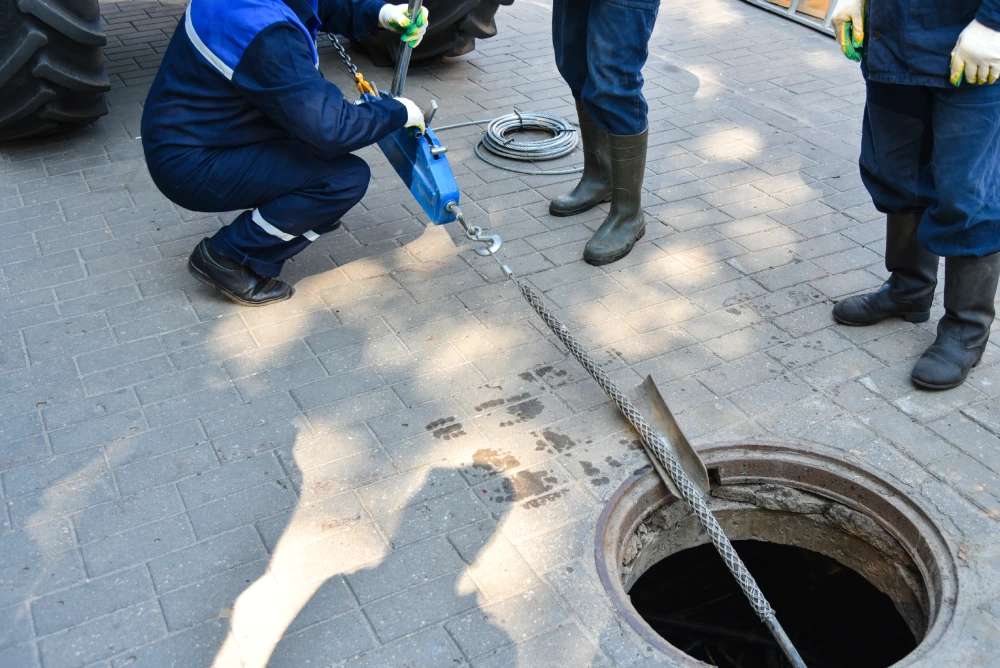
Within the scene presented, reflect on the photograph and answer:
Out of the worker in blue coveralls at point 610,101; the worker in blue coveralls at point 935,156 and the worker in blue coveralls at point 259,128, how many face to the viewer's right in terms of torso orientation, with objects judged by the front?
1

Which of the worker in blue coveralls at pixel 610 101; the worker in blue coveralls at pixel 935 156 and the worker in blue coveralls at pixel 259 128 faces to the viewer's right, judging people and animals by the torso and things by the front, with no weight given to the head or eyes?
the worker in blue coveralls at pixel 259 128

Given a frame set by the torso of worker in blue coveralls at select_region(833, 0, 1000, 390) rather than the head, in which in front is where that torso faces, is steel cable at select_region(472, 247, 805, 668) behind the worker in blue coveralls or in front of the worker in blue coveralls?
in front

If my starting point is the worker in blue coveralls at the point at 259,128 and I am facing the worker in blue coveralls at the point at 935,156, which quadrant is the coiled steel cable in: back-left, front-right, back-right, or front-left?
front-left

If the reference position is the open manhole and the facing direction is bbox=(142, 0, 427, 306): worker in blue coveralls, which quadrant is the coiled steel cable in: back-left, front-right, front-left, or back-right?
front-right

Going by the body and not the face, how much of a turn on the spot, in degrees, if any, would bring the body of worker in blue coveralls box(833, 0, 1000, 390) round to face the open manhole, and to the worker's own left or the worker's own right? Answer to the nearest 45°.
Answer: approximately 45° to the worker's own left

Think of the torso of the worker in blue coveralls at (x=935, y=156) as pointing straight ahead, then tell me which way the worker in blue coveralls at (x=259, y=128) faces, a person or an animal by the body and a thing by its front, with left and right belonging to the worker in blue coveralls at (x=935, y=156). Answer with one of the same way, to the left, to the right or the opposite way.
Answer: the opposite way

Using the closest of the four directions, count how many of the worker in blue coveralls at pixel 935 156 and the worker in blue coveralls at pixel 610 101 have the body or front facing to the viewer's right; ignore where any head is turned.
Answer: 0

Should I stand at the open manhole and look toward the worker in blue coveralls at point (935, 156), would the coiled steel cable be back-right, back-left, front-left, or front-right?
front-left

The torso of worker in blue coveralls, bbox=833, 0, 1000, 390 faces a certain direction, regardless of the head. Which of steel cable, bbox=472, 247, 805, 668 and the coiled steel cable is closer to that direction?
the steel cable

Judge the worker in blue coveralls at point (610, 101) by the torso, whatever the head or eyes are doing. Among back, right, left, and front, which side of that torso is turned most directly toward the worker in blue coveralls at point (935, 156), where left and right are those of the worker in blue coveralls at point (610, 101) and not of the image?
left

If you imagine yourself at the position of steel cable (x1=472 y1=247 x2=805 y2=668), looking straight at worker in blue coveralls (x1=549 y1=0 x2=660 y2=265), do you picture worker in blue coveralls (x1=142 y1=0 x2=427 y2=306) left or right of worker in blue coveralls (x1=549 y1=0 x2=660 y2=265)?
left

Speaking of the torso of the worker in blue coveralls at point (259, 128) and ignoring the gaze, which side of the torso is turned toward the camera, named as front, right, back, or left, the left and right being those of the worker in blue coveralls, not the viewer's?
right

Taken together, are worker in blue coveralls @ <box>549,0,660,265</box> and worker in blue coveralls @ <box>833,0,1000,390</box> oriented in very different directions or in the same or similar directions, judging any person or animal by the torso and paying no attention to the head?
same or similar directions

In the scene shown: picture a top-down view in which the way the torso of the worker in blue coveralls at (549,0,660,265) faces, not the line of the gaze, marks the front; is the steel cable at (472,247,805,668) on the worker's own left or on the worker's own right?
on the worker's own left

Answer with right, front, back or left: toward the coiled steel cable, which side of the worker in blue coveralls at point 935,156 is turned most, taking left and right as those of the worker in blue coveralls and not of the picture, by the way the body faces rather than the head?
right

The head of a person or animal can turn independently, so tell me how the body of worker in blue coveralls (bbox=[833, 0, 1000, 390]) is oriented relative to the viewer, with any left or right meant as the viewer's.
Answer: facing the viewer and to the left of the viewer

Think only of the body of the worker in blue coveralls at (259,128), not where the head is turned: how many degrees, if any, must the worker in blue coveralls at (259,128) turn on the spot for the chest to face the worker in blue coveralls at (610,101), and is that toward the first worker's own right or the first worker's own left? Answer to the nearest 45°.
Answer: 0° — they already face them

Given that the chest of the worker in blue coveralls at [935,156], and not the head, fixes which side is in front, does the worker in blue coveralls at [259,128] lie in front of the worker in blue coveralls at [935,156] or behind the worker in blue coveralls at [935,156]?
in front
